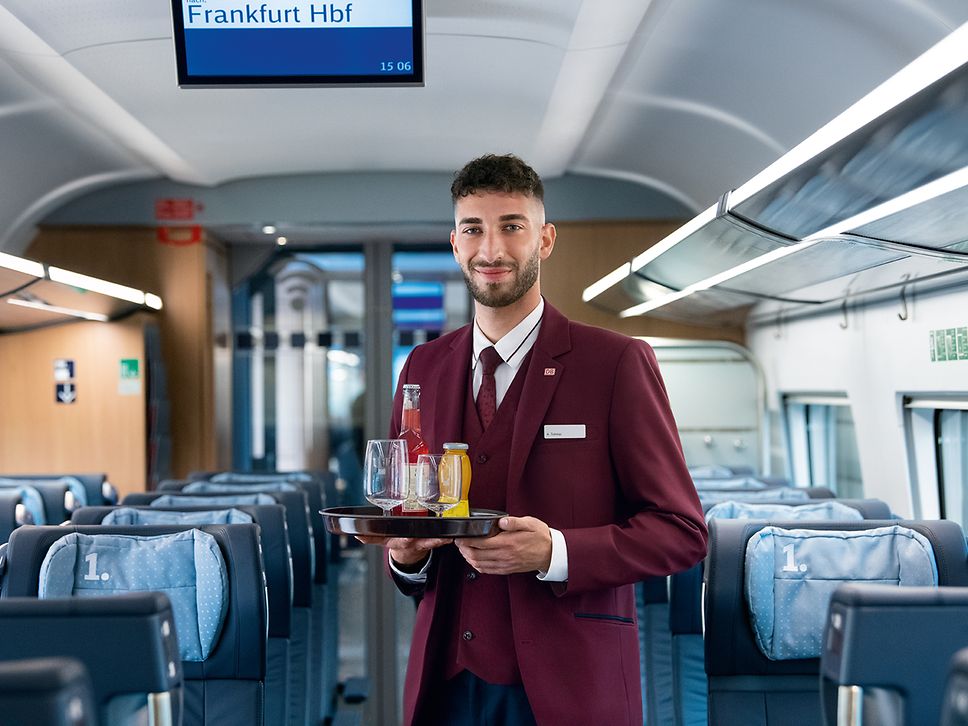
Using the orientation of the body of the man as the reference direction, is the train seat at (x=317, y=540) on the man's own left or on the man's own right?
on the man's own right

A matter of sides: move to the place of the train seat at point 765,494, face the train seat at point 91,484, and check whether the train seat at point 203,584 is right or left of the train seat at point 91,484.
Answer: left

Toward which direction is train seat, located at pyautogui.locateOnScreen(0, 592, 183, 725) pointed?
away from the camera

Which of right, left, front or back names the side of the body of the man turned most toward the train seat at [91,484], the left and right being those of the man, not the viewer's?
right

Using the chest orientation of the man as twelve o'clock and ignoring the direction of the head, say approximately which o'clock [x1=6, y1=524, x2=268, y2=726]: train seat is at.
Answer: The train seat is roughly at 3 o'clock from the man.

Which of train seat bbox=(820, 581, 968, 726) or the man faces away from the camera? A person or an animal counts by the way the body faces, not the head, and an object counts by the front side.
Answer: the train seat

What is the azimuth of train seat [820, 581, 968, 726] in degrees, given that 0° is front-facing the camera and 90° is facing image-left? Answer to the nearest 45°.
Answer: approximately 180°
